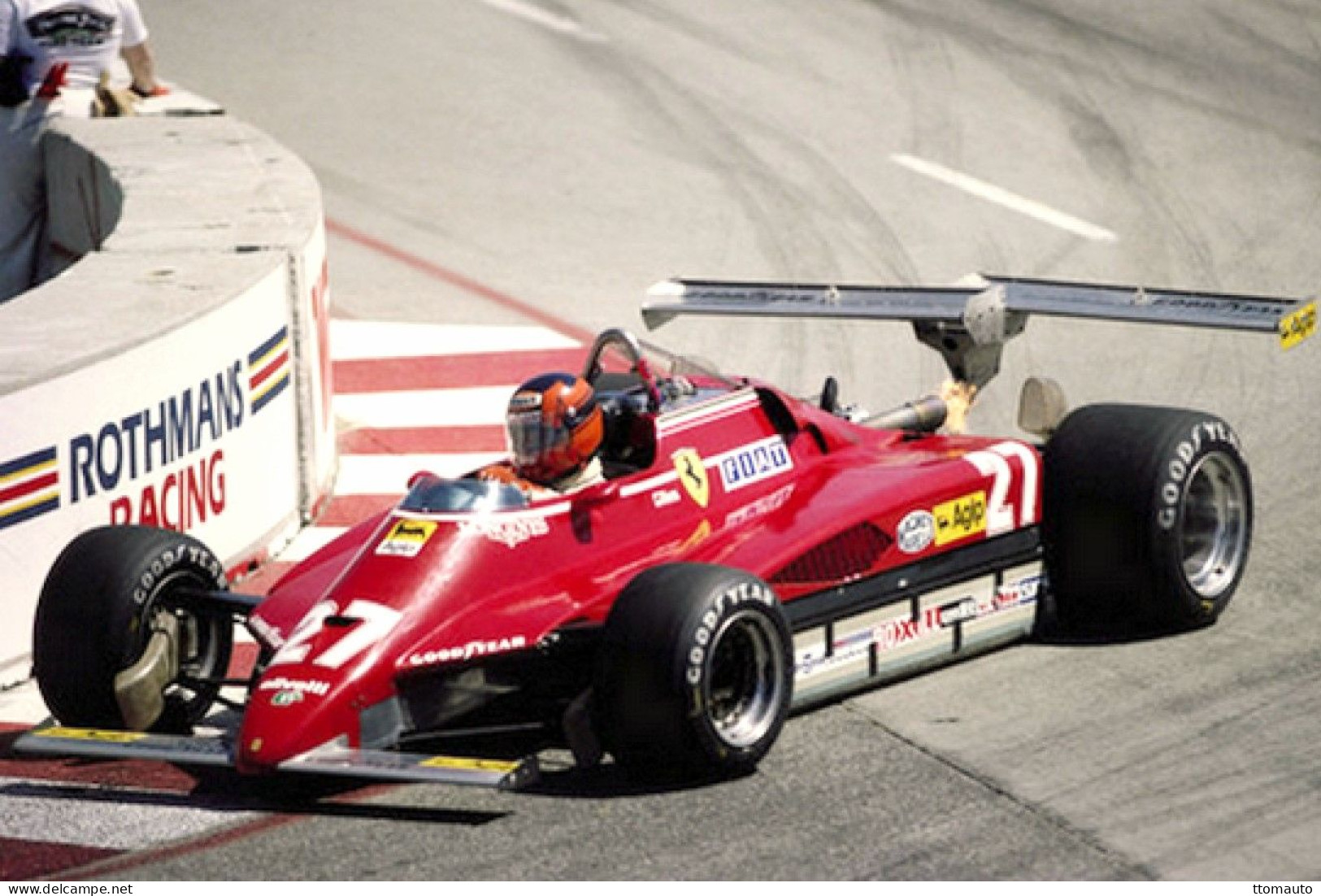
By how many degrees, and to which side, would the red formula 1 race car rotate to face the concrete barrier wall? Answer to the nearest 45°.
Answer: approximately 90° to its right
